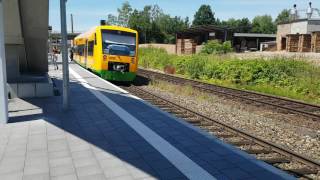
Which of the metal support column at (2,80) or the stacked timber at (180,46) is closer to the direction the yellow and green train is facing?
the metal support column

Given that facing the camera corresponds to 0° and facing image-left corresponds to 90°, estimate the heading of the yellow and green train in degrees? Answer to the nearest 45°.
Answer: approximately 315°

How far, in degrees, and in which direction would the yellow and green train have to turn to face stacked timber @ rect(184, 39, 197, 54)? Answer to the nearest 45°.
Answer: approximately 135° to its left

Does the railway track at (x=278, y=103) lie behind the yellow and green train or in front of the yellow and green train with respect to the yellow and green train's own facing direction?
in front

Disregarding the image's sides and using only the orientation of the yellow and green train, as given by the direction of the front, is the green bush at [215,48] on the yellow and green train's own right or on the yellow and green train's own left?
on the yellow and green train's own left

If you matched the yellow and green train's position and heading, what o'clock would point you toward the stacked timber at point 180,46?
The stacked timber is roughly at 8 o'clock from the yellow and green train.

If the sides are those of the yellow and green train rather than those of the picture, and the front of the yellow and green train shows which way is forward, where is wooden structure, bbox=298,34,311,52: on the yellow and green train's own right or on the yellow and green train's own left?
on the yellow and green train's own left

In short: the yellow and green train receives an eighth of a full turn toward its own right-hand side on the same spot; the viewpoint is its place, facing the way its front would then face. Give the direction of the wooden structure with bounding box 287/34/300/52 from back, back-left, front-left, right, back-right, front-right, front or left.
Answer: back-left

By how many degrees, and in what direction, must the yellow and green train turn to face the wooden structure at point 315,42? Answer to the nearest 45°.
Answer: approximately 90° to its left

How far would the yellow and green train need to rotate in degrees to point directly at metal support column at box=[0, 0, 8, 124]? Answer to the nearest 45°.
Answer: approximately 45° to its right

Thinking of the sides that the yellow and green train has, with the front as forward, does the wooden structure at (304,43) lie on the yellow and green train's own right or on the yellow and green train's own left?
on the yellow and green train's own left
